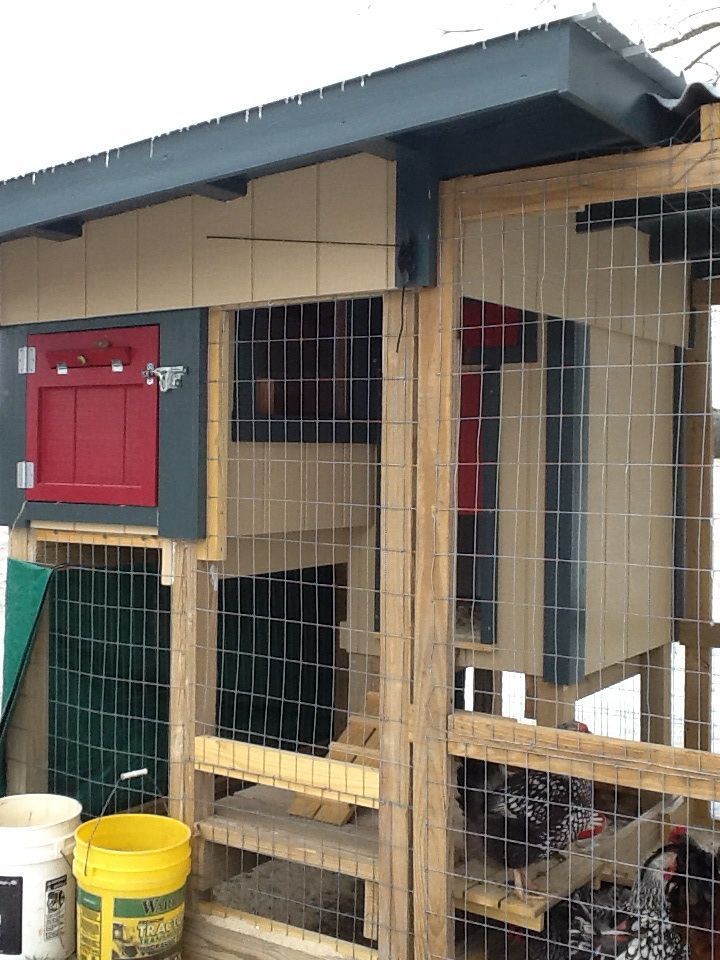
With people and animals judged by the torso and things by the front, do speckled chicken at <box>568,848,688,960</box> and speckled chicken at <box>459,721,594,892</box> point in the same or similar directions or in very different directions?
same or similar directions

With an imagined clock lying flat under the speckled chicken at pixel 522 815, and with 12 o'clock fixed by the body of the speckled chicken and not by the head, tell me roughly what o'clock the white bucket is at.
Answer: The white bucket is roughly at 6 o'clock from the speckled chicken.

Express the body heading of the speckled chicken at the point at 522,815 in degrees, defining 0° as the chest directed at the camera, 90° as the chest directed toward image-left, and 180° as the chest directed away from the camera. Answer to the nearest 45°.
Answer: approximately 270°

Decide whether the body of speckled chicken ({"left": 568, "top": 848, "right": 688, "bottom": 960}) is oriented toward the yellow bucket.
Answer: no

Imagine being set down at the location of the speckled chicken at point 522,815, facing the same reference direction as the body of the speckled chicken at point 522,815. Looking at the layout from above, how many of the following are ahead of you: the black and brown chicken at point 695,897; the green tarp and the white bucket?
1

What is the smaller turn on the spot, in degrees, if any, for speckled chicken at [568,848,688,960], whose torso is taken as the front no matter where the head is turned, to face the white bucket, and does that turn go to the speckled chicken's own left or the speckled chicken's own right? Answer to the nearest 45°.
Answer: approximately 180°

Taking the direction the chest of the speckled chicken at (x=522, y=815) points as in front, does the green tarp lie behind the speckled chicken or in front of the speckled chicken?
behind

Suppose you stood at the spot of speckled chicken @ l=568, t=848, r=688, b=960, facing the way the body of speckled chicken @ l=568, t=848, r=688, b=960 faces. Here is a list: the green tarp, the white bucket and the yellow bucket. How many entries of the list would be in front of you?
0

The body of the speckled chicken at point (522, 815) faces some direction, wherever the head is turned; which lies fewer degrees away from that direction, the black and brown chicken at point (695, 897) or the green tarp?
the black and brown chicken

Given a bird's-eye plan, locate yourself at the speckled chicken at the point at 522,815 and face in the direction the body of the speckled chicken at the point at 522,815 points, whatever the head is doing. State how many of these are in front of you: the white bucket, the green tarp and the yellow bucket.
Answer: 0
